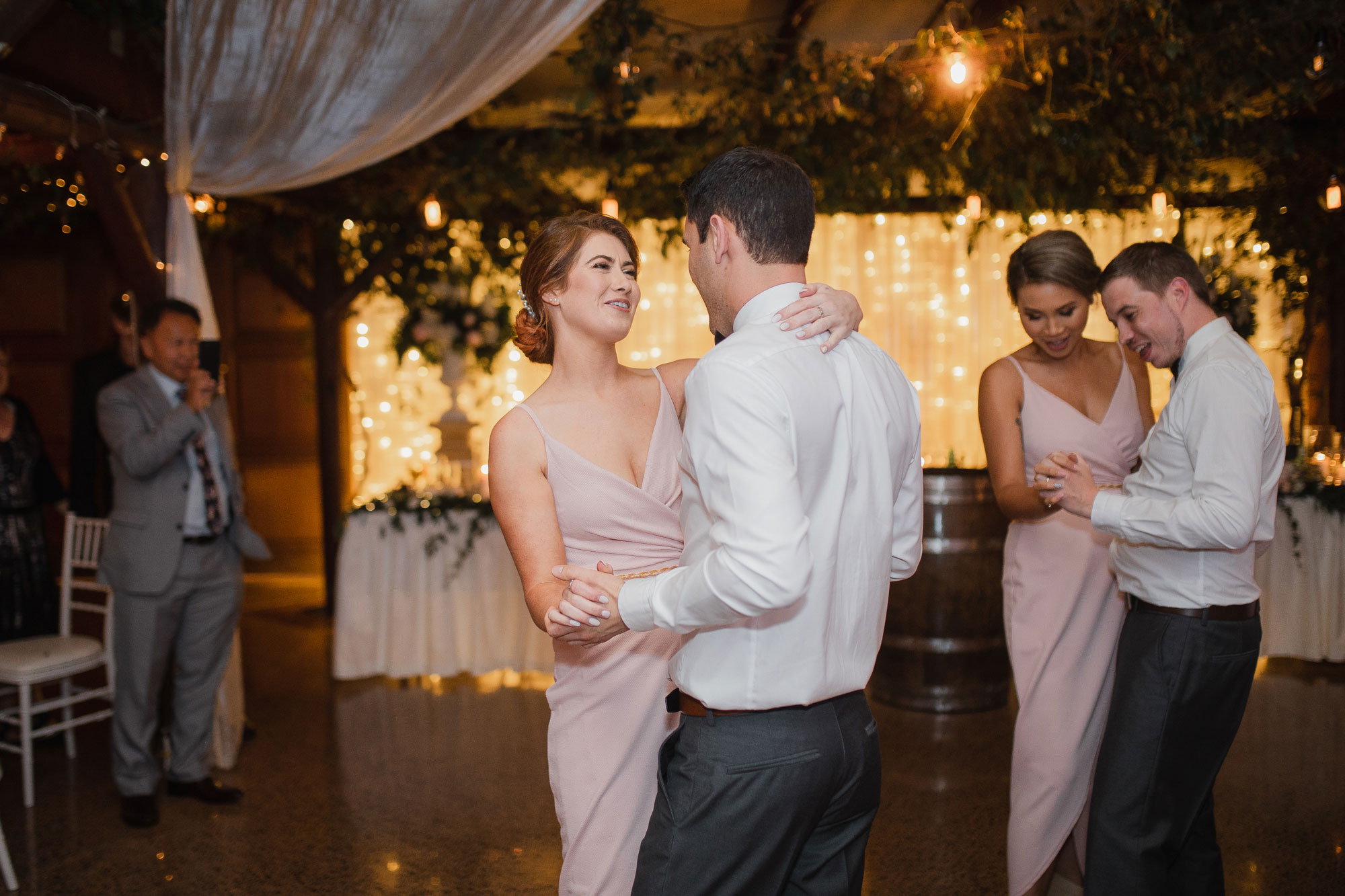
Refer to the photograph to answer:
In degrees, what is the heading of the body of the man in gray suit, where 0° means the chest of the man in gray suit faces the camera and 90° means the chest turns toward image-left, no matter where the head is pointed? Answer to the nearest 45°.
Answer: approximately 315°

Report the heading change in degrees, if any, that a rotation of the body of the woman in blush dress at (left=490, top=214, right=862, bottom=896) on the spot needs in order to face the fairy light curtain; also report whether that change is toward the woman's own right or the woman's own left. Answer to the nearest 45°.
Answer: approximately 135° to the woman's own left

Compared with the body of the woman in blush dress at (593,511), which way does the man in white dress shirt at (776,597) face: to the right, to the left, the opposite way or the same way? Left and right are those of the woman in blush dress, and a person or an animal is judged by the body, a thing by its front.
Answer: the opposite way

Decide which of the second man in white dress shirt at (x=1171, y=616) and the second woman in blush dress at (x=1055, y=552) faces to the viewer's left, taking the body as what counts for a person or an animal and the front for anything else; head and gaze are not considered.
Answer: the second man in white dress shirt

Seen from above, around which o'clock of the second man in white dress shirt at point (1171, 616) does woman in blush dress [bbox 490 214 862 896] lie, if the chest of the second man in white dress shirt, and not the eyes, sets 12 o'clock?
The woman in blush dress is roughly at 11 o'clock from the second man in white dress shirt.

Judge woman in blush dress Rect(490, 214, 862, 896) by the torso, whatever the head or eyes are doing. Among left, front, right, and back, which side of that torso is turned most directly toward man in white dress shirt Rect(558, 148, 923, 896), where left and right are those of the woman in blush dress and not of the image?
front

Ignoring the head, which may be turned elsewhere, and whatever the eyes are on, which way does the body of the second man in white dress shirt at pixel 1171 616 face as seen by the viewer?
to the viewer's left

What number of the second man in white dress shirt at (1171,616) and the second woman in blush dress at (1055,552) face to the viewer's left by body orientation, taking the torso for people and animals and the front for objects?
1

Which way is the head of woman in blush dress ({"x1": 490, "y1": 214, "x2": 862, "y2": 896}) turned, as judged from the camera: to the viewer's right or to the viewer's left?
to the viewer's right

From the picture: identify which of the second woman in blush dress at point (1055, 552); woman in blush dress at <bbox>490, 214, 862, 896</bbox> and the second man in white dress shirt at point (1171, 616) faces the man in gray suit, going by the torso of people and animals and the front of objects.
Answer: the second man in white dress shirt

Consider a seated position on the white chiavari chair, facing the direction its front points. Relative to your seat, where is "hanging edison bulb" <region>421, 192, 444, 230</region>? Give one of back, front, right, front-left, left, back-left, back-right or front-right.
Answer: back

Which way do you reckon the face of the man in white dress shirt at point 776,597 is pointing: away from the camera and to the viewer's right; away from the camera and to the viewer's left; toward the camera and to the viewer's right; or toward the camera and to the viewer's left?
away from the camera and to the viewer's left

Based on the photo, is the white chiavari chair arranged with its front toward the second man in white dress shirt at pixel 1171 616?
no

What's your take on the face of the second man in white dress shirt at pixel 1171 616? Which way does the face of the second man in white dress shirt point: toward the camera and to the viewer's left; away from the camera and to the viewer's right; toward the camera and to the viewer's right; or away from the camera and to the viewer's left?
toward the camera and to the viewer's left

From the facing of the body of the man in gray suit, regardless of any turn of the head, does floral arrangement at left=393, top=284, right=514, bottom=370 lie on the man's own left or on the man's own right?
on the man's own left

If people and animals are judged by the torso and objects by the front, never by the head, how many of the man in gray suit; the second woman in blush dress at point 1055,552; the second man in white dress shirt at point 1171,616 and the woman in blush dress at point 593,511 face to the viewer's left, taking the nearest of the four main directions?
1

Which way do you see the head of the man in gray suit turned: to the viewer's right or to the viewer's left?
to the viewer's right

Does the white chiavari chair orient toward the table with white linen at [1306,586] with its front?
no

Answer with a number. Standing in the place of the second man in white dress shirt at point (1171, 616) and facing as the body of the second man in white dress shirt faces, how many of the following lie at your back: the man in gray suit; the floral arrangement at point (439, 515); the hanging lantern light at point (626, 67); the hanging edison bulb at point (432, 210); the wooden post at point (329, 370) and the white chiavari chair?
0
